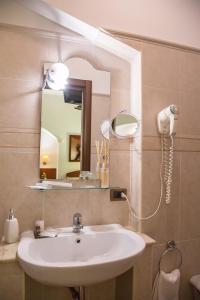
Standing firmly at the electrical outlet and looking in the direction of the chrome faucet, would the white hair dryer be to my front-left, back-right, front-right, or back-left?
back-left

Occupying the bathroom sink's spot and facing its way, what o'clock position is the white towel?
The white towel is roughly at 8 o'clock from the bathroom sink.

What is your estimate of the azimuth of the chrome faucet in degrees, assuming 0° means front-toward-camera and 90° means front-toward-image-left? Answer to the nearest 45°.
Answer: approximately 0°

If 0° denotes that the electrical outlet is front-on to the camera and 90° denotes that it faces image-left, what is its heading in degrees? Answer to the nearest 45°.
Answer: approximately 0°

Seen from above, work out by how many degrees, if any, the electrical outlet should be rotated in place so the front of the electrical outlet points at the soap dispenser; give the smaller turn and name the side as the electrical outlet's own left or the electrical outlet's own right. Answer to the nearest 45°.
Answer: approximately 45° to the electrical outlet's own right
